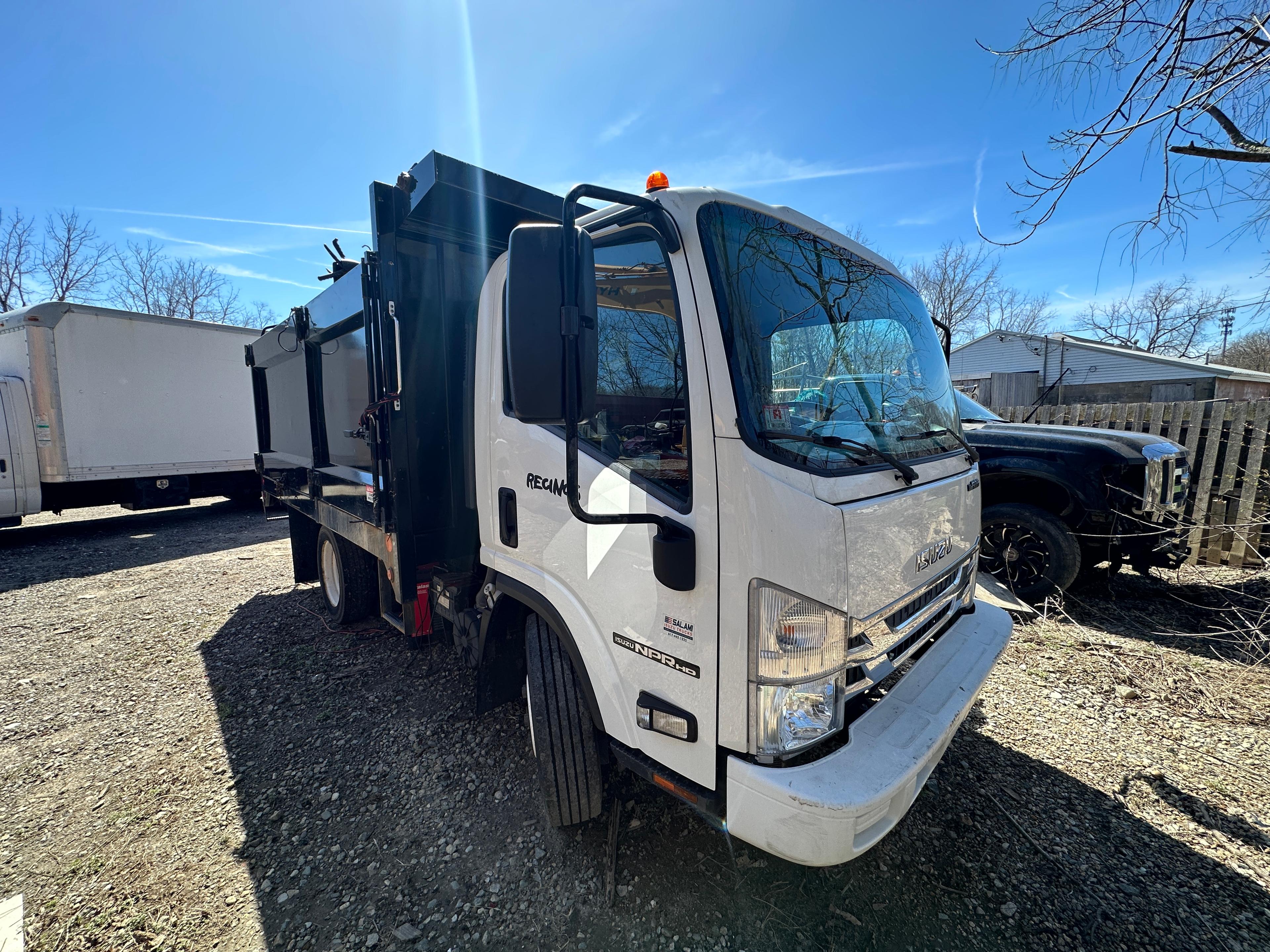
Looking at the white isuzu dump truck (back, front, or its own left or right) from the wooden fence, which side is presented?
left

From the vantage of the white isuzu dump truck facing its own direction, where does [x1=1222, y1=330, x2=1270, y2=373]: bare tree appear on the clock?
The bare tree is roughly at 9 o'clock from the white isuzu dump truck.

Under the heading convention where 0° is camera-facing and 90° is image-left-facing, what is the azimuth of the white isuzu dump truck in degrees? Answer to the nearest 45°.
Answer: approximately 315°

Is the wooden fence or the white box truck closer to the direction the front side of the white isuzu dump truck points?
the wooden fence

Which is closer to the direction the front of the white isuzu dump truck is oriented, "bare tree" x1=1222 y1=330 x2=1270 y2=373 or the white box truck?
the bare tree

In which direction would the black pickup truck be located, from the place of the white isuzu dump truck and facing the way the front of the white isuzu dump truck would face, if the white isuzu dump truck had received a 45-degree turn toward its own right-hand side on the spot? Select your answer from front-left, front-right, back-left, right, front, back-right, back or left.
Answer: back-left

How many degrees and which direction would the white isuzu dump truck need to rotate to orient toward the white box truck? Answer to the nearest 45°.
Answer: approximately 180°
